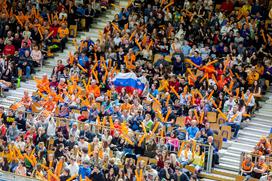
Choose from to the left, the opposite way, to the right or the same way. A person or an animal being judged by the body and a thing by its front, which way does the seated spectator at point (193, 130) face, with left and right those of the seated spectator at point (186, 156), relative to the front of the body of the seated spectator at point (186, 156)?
the same way

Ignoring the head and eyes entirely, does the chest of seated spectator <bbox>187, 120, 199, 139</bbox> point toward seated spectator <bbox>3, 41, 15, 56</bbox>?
no

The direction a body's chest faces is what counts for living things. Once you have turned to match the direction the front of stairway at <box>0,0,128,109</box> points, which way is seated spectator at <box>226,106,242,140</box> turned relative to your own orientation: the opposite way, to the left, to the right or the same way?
the same way

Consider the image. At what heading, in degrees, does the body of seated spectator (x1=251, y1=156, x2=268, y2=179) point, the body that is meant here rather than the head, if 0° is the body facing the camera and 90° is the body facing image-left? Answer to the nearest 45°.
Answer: approximately 45°

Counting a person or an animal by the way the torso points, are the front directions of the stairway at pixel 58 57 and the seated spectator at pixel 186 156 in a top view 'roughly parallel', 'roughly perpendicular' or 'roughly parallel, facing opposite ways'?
roughly parallel

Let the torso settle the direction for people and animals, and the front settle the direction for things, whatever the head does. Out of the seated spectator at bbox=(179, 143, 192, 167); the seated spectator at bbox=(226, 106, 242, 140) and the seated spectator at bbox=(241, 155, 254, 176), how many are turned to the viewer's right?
0

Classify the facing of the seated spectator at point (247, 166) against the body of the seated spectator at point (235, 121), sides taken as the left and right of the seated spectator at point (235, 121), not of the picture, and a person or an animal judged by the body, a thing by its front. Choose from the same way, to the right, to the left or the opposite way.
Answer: the same way

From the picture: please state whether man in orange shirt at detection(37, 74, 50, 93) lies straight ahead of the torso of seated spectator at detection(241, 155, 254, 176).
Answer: no

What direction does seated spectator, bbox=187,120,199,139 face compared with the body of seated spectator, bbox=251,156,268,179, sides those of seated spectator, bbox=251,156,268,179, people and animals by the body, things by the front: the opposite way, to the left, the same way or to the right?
the same way

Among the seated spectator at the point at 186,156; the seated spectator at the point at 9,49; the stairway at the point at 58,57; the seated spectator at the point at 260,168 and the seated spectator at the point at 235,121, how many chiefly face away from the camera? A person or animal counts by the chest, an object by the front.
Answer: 0

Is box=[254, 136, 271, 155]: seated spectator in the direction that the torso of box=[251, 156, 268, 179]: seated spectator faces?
no

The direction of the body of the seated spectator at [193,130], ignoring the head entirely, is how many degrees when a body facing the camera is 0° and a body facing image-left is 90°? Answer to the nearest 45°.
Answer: approximately 45°

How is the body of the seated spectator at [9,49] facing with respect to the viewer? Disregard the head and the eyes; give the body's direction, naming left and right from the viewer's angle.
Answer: facing the viewer

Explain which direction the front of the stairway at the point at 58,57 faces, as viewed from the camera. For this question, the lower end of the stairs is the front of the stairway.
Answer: facing the viewer and to the left of the viewer

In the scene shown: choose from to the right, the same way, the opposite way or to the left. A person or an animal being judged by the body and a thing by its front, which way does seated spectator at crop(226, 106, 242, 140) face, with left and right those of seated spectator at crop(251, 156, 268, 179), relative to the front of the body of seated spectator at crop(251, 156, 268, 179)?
the same way

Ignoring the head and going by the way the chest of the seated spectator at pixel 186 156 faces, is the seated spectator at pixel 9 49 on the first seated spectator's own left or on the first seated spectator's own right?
on the first seated spectator's own right

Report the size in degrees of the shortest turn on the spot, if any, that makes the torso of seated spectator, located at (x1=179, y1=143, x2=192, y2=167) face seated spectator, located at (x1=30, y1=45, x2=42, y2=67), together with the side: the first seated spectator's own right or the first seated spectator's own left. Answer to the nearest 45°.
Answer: approximately 90° to the first seated spectator's own right
